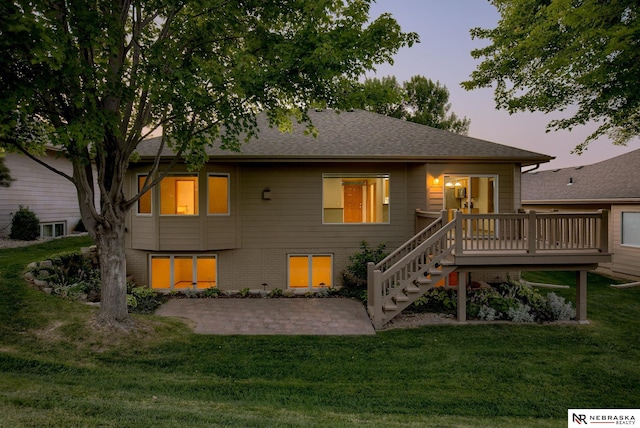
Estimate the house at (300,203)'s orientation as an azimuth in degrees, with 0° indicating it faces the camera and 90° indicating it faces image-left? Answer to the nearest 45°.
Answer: approximately 180°

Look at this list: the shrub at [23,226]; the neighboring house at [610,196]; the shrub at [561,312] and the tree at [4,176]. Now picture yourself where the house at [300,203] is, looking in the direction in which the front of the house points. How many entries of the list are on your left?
2

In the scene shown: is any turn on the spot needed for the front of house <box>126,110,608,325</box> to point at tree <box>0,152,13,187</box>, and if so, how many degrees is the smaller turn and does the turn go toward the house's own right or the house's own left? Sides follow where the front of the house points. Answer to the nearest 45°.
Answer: approximately 90° to the house's own left

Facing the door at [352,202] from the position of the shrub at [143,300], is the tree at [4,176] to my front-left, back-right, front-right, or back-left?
back-left

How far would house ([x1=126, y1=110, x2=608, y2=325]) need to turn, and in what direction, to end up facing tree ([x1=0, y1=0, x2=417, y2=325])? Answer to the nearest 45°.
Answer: approximately 135° to its left

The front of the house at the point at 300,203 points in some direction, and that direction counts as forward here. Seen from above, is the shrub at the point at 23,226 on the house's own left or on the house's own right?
on the house's own left

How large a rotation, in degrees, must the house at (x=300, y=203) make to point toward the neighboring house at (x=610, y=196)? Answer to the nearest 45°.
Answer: approximately 45° to its right
